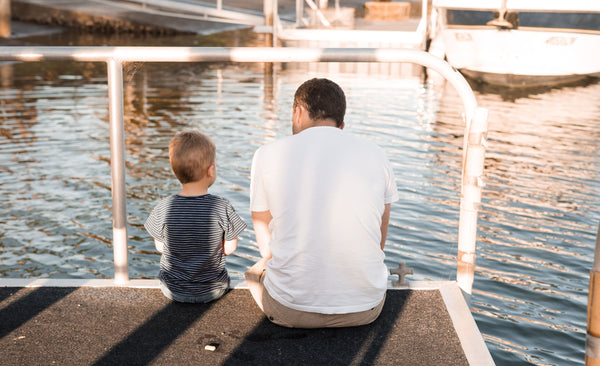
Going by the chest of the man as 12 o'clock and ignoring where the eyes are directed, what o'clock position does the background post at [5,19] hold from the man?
The background post is roughly at 11 o'clock from the man.

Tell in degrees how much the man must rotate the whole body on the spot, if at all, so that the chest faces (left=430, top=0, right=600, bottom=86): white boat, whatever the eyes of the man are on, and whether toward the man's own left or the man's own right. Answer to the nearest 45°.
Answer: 0° — they already face it

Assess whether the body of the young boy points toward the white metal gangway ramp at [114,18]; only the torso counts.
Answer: yes

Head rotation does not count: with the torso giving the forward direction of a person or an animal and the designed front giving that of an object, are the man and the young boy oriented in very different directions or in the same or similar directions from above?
same or similar directions

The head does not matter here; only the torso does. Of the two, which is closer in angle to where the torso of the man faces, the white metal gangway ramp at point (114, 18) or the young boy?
the white metal gangway ramp

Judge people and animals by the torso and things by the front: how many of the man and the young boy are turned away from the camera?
2

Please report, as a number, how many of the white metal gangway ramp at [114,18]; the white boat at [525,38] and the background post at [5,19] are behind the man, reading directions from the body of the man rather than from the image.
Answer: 0

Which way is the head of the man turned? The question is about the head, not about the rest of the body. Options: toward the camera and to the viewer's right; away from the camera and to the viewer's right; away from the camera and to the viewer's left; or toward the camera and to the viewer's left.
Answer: away from the camera and to the viewer's left

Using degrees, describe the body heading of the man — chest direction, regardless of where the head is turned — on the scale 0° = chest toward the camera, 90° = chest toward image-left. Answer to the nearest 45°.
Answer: approximately 180°

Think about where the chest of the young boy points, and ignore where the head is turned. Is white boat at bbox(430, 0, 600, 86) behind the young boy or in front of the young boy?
in front

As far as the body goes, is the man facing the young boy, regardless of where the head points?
no

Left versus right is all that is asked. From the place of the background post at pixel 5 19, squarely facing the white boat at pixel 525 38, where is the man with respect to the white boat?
right

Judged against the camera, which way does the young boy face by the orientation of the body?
away from the camera

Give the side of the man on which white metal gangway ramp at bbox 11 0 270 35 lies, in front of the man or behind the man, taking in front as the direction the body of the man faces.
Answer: in front

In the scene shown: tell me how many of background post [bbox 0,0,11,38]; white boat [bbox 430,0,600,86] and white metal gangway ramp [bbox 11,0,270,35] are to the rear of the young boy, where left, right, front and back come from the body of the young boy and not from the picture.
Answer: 0

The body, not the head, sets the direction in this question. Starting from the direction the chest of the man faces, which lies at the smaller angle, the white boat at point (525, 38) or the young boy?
the white boat
